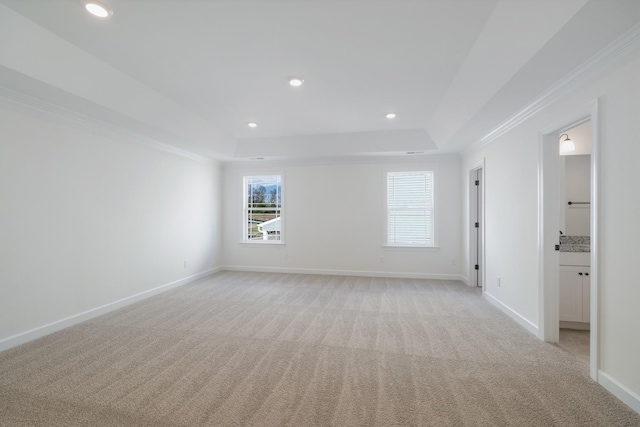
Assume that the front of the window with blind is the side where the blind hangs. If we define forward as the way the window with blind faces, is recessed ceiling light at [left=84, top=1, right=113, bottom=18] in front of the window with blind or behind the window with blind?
in front

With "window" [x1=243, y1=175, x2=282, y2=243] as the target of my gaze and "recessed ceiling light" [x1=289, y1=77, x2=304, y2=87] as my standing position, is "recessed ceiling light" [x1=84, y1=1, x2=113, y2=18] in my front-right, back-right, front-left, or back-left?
back-left

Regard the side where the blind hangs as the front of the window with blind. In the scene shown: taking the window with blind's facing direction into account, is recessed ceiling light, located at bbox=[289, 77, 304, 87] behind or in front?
in front

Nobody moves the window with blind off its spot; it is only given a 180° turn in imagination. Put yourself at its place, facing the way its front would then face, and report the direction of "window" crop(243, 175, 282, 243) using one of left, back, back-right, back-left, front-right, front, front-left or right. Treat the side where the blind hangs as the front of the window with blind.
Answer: left

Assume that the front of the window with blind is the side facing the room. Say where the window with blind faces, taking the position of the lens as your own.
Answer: facing the viewer

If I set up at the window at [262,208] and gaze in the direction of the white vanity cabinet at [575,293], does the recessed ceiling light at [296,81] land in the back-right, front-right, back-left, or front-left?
front-right

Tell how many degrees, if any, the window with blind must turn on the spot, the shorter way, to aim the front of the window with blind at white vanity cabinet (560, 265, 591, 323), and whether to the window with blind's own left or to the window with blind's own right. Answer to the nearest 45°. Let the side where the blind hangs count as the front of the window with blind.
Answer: approximately 45° to the window with blind's own left

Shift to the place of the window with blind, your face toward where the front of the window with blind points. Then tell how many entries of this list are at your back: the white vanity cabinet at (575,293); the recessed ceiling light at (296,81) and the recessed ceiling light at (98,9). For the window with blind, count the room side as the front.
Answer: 0

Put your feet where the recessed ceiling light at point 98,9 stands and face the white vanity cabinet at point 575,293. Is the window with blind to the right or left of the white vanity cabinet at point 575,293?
left
